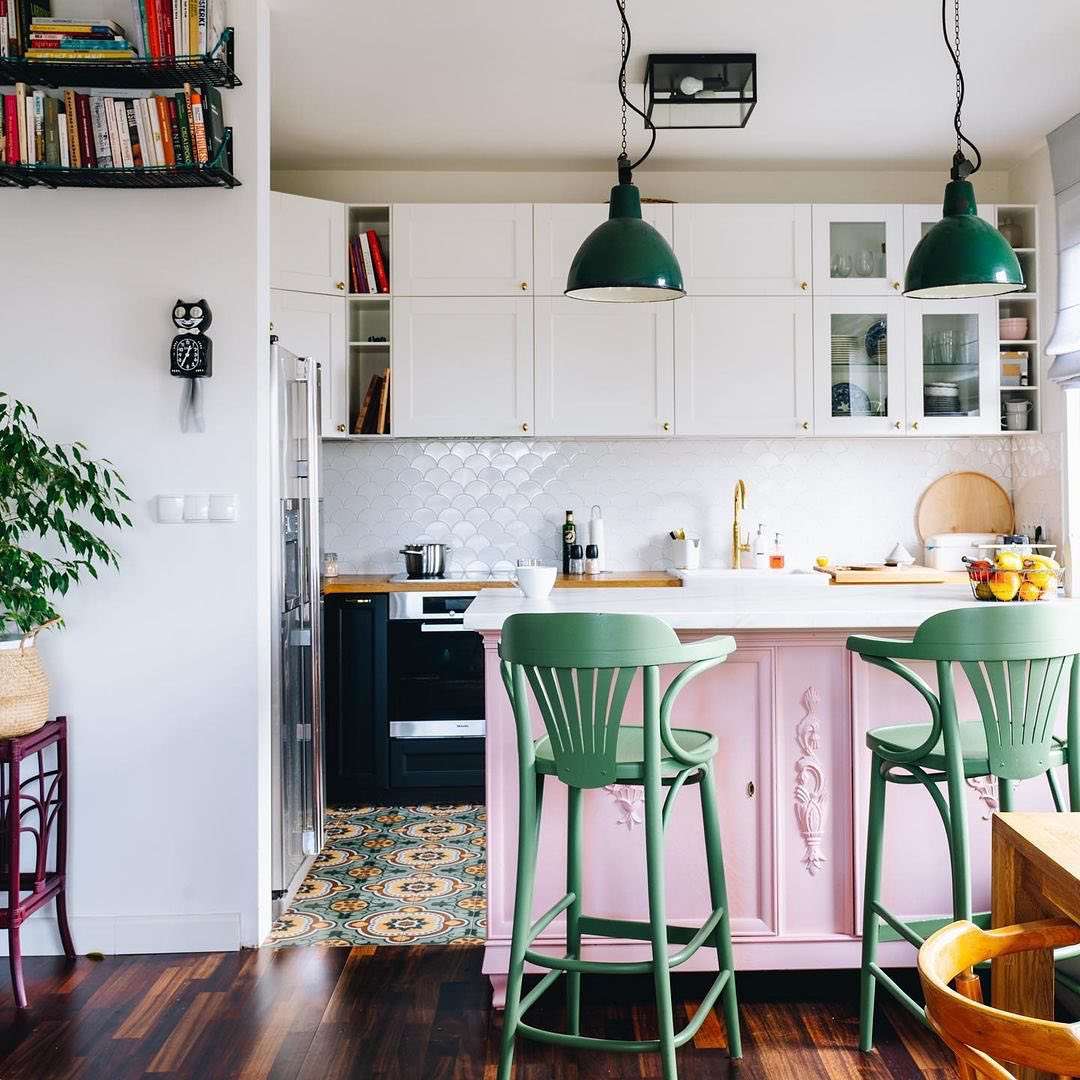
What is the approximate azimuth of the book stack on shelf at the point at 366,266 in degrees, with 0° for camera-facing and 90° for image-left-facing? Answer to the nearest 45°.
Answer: approximately 0°

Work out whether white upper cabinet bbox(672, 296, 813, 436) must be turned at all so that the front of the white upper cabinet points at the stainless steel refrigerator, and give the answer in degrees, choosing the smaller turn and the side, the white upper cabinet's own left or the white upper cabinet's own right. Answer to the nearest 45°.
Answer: approximately 45° to the white upper cabinet's own right

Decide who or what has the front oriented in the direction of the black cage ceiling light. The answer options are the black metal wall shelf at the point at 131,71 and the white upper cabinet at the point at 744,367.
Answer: the white upper cabinet

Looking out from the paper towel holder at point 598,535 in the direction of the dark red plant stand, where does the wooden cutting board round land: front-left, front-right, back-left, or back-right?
back-left

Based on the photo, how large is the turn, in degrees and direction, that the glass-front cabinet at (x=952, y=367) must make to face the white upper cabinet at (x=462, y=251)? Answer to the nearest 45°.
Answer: approximately 45° to its right

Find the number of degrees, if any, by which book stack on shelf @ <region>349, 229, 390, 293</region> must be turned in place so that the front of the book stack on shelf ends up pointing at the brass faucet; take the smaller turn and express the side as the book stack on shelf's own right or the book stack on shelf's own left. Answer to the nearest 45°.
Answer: approximately 90° to the book stack on shelf's own left

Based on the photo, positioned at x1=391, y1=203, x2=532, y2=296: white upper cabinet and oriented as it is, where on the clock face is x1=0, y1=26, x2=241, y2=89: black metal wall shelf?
The black metal wall shelf is roughly at 1 o'clock from the white upper cabinet.

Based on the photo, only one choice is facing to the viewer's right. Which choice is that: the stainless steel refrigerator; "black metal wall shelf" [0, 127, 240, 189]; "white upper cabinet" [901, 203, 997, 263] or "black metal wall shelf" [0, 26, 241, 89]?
the stainless steel refrigerator

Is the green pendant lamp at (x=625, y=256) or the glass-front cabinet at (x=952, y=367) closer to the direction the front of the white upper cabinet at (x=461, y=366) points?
the green pendant lamp

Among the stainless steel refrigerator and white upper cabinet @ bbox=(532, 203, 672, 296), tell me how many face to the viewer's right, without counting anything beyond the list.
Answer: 1
